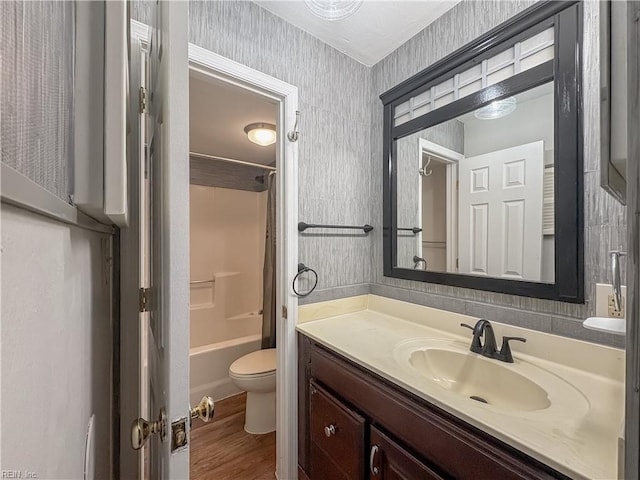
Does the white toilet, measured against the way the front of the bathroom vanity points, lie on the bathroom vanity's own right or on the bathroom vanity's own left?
on the bathroom vanity's own right

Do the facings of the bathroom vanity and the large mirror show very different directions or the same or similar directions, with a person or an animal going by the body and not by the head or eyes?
same or similar directions

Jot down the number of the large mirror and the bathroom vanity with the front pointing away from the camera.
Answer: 0

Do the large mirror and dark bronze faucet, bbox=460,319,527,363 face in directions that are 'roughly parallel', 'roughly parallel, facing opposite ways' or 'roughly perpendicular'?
roughly parallel

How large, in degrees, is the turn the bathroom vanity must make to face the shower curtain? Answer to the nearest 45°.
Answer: approximately 90° to its right

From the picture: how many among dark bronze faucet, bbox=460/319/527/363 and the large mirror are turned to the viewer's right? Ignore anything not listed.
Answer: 0

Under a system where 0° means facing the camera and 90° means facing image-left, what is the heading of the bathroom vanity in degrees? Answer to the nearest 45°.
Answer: approximately 45°

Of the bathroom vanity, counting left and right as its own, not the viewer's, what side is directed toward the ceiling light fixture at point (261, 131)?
right

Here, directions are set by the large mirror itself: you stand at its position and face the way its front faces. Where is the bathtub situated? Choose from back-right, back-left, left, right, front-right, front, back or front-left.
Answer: front-right

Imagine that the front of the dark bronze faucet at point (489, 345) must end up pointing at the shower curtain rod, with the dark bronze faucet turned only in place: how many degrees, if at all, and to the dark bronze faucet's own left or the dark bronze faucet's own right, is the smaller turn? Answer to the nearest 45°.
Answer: approximately 45° to the dark bronze faucet's own right

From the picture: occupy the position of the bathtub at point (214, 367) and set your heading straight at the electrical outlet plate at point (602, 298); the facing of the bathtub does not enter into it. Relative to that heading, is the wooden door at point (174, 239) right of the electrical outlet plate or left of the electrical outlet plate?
right

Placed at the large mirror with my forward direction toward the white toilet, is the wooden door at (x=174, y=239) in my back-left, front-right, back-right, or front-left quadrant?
front-left

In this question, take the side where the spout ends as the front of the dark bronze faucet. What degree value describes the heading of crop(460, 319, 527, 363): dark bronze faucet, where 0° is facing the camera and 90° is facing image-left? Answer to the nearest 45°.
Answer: approximately 45°

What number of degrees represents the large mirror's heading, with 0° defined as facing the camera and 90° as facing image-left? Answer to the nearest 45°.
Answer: approximately 45°
